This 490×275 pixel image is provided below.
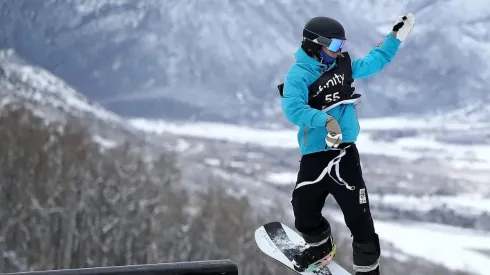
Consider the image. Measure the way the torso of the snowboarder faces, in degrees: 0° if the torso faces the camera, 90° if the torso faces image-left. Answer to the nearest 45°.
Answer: approximately 315°
